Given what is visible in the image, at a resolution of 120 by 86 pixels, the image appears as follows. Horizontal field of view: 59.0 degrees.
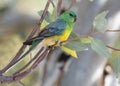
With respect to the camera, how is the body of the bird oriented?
to the viewer's right
